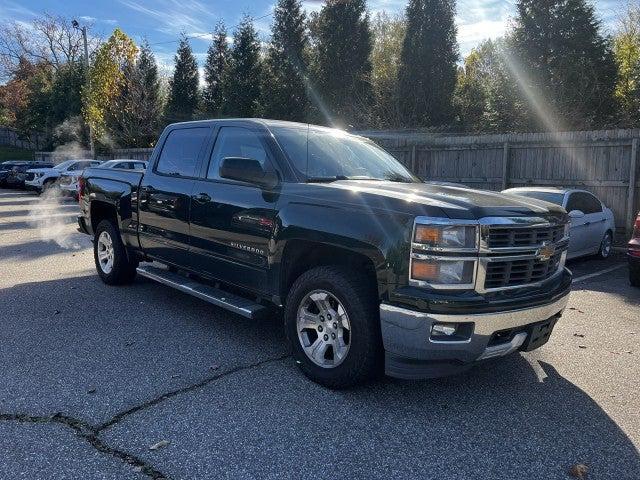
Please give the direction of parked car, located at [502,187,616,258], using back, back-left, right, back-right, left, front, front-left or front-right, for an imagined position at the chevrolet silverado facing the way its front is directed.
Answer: left

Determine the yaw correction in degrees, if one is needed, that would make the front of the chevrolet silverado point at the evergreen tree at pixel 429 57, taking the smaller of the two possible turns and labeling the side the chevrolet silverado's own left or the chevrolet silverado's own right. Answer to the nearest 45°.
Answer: approximately 135° to the chevrolet silverado's own left

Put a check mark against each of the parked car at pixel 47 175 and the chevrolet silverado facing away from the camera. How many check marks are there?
0

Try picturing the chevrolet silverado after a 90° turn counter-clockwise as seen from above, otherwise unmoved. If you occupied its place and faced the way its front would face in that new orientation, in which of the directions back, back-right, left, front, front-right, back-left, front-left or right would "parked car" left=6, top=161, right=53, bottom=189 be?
left

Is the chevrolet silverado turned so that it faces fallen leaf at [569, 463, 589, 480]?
yes

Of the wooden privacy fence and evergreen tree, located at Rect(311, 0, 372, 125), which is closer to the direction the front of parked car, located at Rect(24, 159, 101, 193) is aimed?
the wooden privacy fence

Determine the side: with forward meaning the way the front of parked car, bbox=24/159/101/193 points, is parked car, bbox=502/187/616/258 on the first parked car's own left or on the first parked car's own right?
on the first parked car's own left

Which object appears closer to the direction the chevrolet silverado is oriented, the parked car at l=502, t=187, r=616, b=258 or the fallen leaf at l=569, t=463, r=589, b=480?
the fallen leaf

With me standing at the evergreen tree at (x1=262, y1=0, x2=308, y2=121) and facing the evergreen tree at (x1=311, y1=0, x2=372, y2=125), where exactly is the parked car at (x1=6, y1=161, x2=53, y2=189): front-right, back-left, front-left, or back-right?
back-right

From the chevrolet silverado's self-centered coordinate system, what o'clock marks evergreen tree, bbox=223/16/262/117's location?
The evergreen tree is roughly at 7 o'clock from the chevrolet silverado.

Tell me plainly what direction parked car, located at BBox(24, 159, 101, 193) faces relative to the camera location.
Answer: facing the viewer and to the left of the viewer

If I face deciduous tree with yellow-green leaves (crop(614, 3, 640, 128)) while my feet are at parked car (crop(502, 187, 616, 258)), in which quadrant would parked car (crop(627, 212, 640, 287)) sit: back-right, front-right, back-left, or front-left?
back-right

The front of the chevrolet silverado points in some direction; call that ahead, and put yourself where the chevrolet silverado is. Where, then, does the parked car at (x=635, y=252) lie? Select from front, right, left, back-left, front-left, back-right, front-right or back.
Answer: left

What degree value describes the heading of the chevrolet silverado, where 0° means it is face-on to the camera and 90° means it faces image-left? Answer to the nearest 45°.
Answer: approximately 315°

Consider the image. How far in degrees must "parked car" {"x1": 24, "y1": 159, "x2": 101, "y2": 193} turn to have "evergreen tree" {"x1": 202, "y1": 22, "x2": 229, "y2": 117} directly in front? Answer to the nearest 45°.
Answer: approximately 180°

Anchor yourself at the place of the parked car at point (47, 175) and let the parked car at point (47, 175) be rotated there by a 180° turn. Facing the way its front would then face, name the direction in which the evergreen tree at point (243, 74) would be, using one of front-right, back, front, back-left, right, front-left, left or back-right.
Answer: front-right

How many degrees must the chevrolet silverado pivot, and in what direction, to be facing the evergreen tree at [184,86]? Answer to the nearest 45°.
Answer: approximately 135° to its left
